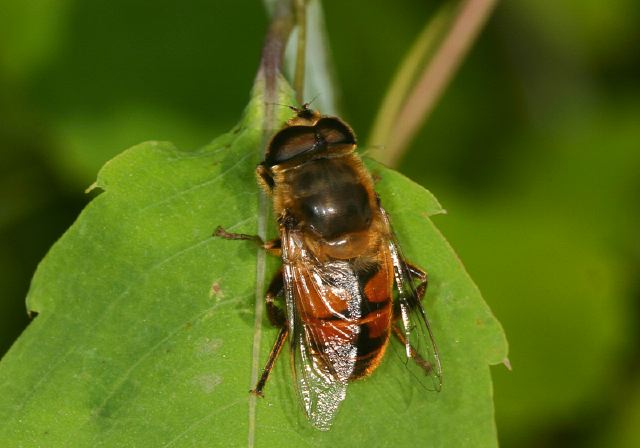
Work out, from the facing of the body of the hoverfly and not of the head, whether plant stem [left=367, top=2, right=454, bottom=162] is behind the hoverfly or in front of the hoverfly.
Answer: in front

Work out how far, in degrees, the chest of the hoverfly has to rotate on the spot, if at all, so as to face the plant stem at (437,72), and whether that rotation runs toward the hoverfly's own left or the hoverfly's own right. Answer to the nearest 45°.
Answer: approximately 45° to the hoverfly's own right

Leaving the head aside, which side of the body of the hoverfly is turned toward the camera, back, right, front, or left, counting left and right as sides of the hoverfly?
back
